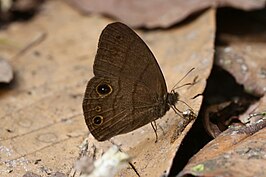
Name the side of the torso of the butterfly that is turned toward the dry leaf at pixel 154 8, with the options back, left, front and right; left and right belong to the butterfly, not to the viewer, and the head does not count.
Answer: left

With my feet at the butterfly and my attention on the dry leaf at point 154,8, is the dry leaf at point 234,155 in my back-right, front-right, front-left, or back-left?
back-right

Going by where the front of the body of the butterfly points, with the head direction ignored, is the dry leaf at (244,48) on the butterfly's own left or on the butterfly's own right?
on the butterfly's own left

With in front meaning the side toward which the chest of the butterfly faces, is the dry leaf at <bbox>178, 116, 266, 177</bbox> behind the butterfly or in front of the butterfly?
in front

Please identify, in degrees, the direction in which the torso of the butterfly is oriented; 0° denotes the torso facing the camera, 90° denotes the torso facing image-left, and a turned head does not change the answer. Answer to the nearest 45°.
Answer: approximately 270°
